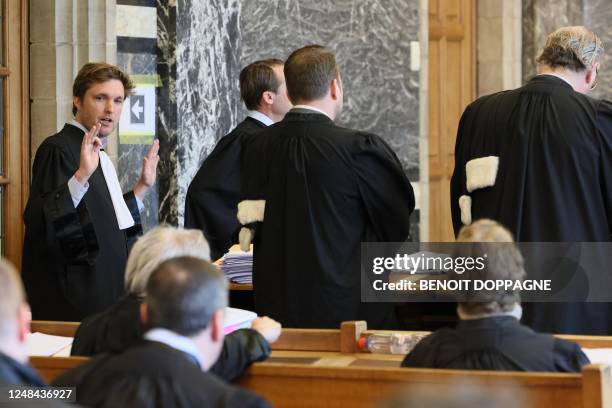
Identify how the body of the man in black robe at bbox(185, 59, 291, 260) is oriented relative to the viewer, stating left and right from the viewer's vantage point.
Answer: facing away from the viewer and to the right of the viewer

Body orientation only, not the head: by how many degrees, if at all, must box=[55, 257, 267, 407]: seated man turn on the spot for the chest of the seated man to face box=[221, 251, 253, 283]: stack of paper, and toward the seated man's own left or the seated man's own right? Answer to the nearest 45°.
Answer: approximately 45° to the seated man's own left

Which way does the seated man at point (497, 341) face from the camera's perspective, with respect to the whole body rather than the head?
away from the camera

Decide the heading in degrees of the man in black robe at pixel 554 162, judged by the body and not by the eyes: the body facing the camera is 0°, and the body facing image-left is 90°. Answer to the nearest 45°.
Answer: approximately 225°

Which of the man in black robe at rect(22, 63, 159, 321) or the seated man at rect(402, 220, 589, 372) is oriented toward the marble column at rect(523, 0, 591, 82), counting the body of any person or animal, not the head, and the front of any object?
the seated man

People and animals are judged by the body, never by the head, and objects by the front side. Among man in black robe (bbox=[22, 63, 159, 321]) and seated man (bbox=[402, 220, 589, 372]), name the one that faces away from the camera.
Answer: the seated man

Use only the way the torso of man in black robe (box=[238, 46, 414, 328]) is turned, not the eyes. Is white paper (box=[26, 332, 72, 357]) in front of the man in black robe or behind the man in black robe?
behind

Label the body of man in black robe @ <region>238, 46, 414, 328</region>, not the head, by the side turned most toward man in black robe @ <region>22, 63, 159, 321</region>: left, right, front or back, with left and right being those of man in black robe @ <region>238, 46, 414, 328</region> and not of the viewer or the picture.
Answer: left

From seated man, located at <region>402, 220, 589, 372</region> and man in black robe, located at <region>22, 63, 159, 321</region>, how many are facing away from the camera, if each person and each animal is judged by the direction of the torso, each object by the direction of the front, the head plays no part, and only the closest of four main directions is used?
1

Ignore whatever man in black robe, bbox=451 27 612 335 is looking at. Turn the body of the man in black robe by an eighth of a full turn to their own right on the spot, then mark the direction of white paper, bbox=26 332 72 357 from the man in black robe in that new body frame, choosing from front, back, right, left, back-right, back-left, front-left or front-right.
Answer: back-right

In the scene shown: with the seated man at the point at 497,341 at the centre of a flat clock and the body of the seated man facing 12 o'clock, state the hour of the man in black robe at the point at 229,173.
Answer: The man in black robe is roughly at 11 o'clock from the seated man.

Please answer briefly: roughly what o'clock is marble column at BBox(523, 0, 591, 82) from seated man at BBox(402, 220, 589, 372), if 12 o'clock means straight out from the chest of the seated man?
The marble column is roughly at 12 o'clock from the seated man.

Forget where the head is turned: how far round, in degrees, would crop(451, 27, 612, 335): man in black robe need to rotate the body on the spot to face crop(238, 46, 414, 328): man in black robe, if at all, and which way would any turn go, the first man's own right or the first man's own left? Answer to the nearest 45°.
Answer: approximately 135° to the first man's own left

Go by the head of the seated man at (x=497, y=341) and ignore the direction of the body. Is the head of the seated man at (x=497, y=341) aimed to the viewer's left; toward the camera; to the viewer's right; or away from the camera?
away from the camera
